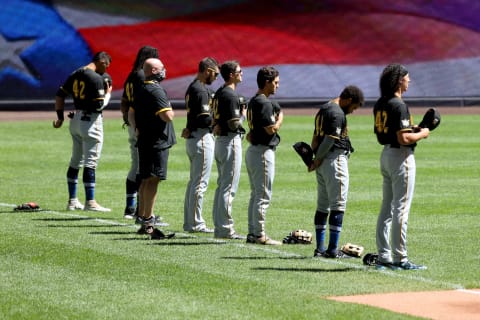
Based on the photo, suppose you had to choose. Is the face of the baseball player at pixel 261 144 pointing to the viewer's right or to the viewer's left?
to the viewer's right

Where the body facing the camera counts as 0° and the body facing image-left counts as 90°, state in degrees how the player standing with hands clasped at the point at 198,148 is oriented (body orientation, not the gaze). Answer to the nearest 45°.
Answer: approximately 270°

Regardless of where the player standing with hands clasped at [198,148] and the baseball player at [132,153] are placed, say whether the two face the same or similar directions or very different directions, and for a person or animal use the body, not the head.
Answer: same or similar directions

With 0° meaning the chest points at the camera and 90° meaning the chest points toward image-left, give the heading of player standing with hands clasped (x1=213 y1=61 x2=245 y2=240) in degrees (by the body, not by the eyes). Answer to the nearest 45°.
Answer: approximately 270°

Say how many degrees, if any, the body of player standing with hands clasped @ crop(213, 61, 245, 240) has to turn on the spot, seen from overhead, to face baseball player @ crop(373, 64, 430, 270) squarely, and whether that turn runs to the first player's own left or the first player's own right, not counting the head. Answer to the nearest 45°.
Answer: approximately 45° to the first player's own right

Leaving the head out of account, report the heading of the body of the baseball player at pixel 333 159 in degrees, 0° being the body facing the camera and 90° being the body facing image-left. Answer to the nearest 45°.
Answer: approximately 270°

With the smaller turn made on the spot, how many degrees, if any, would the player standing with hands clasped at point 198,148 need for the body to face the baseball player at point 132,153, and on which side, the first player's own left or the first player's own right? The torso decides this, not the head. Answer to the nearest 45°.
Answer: approximately 135° to the first player's own left

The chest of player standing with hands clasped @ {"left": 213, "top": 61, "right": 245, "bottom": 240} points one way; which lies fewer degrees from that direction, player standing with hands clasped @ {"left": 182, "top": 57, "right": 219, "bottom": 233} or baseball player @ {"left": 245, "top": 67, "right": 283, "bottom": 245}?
the baseball player
